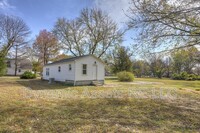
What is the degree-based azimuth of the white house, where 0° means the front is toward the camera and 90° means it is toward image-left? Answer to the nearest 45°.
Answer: approximately 315°

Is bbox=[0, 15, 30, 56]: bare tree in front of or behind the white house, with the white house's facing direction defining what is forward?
behind

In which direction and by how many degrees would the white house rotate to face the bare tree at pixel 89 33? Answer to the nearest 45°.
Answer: approximately 135° to its left

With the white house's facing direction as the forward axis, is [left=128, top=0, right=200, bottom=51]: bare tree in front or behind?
in front

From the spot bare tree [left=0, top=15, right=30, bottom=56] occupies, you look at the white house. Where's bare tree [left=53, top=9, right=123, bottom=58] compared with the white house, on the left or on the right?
left

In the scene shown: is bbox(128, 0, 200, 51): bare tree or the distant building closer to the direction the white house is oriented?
the bare tree

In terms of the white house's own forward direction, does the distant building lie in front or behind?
behind

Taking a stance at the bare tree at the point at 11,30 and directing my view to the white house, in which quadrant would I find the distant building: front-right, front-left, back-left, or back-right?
back-left
